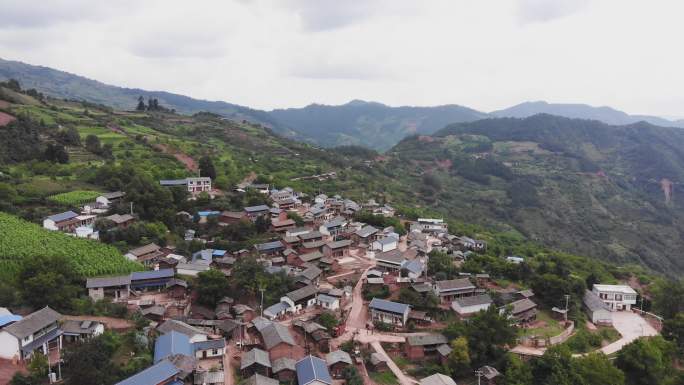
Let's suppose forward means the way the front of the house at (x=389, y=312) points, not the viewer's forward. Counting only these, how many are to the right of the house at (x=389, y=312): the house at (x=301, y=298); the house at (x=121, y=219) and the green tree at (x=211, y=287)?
3

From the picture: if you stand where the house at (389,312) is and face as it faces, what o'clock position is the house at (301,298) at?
the house at (301,298) is roughly at 3 o'clock from the house at (389,312).

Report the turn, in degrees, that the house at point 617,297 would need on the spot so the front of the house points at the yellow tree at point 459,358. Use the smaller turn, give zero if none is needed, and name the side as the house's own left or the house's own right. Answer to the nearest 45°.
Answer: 0° — it already faces it

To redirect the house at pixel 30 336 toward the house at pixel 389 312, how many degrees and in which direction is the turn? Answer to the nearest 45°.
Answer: approximately 45° to its left

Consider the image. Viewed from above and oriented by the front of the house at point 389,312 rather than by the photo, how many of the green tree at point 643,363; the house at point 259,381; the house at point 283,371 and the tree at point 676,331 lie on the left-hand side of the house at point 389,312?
2

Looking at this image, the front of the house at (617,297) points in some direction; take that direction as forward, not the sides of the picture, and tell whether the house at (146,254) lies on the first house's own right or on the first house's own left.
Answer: on the first house's own right

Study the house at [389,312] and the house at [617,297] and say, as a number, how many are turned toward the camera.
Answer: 2

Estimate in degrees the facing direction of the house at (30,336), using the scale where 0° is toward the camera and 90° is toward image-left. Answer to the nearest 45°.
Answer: approximately 315°

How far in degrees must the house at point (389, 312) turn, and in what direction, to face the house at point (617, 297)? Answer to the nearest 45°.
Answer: approximately 135° to its left
